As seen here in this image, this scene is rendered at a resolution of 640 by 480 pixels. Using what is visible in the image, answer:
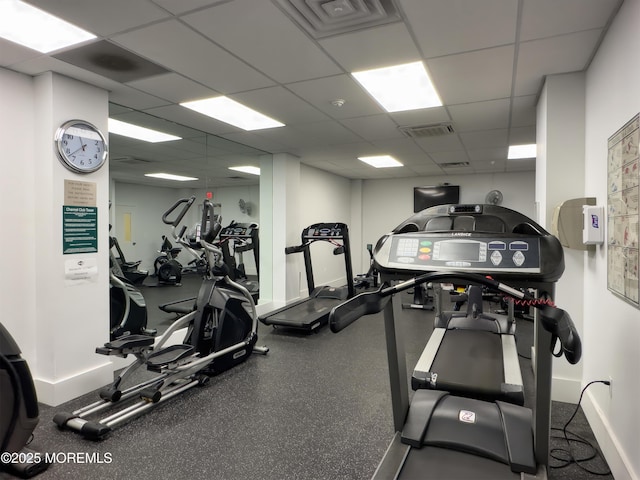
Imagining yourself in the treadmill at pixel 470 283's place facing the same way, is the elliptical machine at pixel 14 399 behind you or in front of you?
behind

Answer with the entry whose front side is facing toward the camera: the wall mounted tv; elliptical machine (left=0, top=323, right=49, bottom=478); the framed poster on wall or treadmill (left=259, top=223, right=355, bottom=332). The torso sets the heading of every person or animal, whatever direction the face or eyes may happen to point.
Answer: the wall mounted tv

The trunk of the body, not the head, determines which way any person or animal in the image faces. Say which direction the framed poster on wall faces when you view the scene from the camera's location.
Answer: facing to the left of the viewer

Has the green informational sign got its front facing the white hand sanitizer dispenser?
yes

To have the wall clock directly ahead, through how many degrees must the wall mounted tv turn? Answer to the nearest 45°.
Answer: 0° — it already faces it

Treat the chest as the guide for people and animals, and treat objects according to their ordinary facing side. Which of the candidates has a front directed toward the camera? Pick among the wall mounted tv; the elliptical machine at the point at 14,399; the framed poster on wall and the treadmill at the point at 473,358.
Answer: the wall mounted tv

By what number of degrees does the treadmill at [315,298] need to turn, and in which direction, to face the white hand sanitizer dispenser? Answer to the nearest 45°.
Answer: approximately 90° to its right

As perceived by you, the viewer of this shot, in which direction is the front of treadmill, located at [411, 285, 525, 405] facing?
facing away from the viewer

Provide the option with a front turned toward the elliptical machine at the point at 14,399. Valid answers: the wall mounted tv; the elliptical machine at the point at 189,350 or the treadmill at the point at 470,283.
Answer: the wall mounted tv

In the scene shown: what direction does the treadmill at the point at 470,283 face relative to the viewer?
away from the camera

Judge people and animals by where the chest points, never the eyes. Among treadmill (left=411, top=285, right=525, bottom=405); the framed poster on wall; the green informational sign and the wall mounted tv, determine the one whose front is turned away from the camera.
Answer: the treadmill

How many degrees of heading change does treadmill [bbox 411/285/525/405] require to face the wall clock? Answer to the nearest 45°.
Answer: approximately 90° to its left
